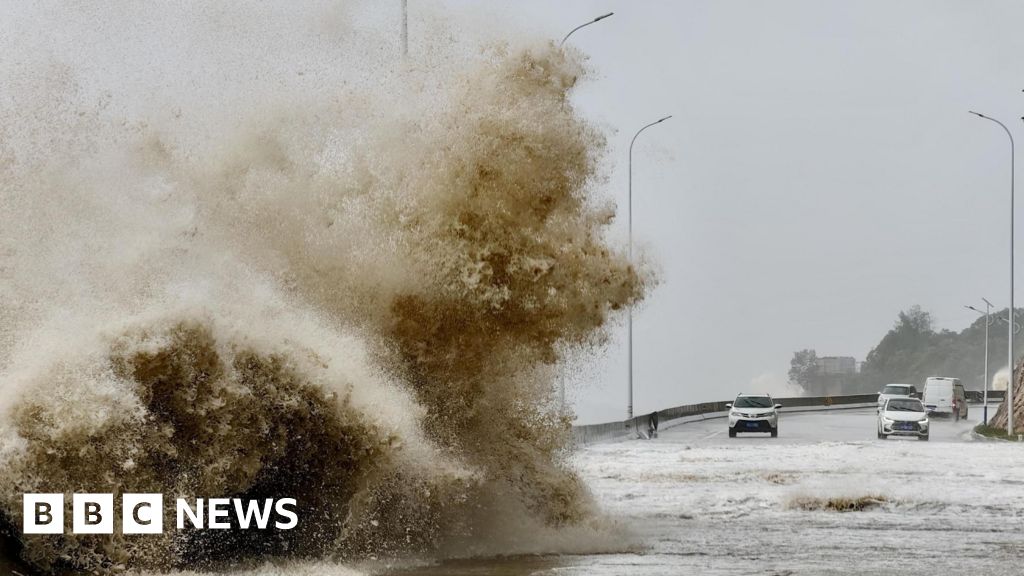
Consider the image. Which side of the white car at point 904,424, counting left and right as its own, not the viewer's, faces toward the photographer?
front

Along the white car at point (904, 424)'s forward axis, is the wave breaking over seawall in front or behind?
in front
